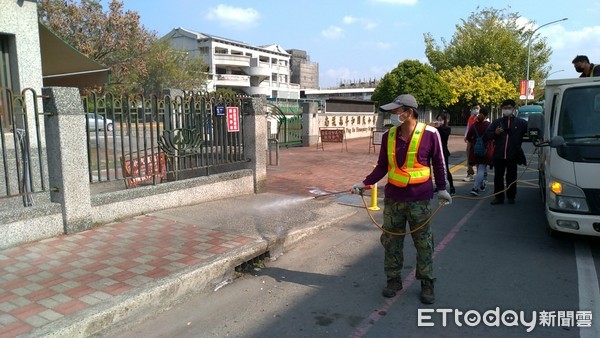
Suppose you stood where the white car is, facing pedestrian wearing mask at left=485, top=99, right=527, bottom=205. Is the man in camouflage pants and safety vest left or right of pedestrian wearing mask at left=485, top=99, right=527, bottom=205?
right

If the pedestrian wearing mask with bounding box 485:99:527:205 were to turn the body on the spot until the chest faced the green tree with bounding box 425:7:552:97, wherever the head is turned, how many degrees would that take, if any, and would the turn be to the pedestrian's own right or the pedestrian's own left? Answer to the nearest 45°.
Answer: approximately 180°

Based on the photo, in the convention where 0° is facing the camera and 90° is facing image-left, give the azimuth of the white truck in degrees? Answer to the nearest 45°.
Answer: approximately 0°

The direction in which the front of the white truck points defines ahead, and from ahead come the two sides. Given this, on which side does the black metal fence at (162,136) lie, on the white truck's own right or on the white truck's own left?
on the white truck's own right

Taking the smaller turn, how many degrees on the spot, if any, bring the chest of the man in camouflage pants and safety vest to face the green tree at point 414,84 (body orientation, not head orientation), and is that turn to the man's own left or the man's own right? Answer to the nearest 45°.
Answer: approximately 135° to the man's own right

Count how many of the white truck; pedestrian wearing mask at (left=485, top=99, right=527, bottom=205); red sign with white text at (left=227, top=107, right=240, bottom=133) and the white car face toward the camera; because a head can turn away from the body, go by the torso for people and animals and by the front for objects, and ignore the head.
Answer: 3

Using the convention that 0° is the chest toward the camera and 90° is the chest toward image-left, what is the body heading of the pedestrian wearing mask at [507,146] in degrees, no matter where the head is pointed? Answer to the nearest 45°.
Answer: approximately 0°
